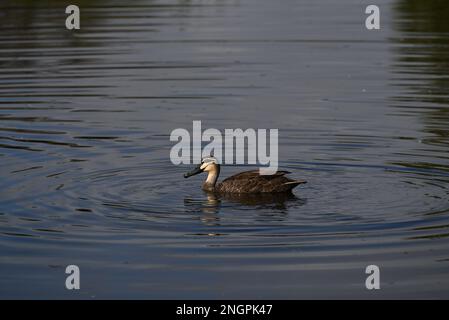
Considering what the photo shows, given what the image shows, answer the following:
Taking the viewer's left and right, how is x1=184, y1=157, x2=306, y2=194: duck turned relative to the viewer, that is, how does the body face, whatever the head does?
facing to the left of the viewer
